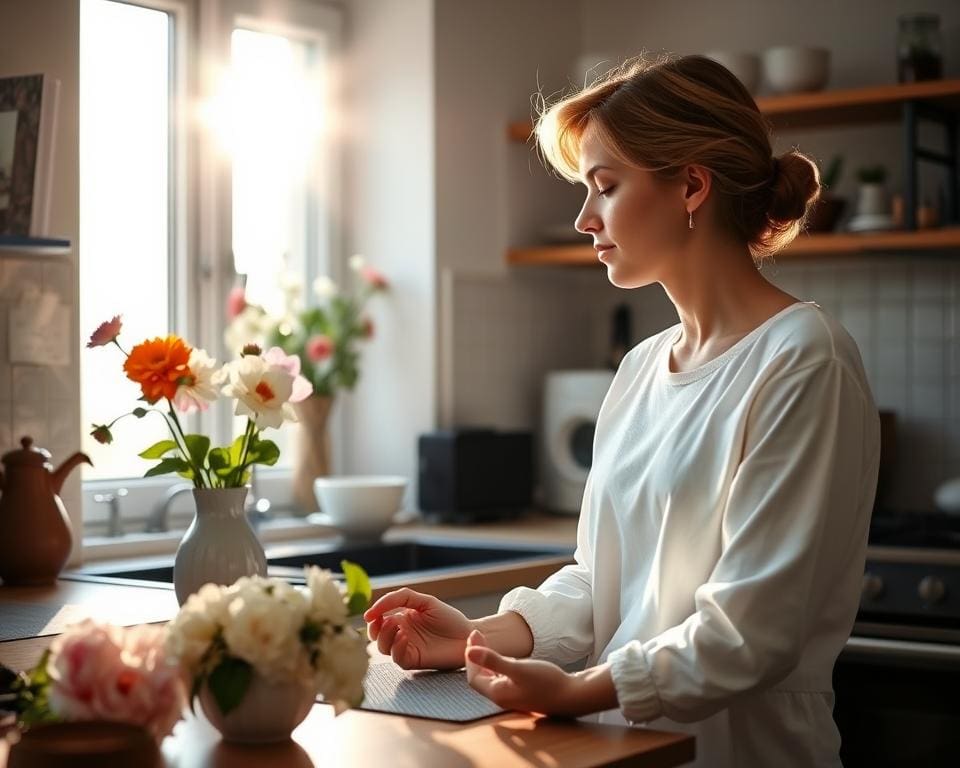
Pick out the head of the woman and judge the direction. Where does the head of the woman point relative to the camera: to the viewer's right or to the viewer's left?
to the viewer's left

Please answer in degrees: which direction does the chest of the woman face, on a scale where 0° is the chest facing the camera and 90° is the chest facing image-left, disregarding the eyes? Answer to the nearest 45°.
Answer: approximately 45°

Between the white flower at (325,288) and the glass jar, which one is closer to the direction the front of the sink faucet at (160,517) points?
the glass jar

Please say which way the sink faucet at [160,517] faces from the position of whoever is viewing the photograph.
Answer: facing to the right of the viewer

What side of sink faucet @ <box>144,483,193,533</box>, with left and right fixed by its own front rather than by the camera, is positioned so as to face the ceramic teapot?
right

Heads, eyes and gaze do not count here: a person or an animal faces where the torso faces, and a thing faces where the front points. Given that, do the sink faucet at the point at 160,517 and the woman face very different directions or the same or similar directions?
very different directions

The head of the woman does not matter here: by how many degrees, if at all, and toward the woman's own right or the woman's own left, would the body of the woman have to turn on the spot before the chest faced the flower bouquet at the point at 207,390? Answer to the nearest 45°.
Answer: approximately 45° to the woman's own right

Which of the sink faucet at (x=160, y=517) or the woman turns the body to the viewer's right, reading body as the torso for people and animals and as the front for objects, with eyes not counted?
the sink faucet
